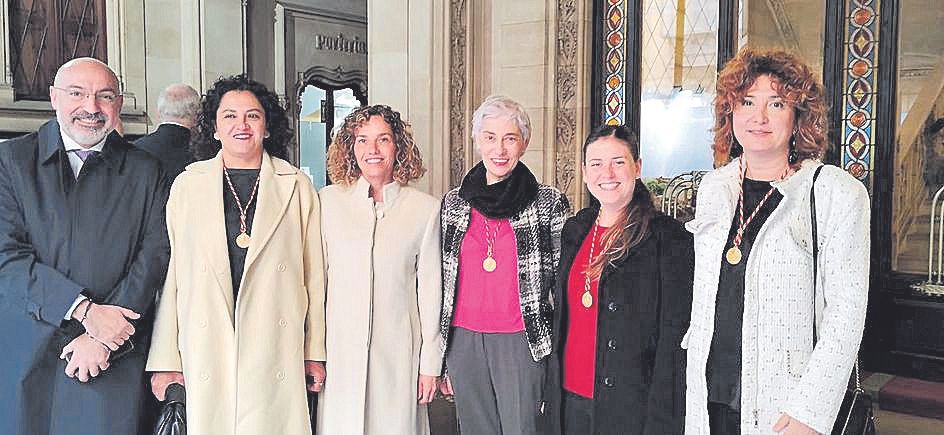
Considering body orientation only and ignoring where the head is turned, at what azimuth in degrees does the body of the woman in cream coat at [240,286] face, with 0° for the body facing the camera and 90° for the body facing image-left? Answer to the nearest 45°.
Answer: approximately 0°

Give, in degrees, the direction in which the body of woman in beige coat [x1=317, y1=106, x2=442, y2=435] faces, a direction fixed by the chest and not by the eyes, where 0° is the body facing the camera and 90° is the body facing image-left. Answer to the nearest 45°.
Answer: approximately 0°

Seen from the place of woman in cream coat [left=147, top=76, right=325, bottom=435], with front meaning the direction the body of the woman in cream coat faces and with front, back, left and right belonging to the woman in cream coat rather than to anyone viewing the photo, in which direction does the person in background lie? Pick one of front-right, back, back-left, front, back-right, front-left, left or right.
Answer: back

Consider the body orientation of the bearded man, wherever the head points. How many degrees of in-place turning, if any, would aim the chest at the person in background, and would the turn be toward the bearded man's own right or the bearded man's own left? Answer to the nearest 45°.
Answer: approximately 180°

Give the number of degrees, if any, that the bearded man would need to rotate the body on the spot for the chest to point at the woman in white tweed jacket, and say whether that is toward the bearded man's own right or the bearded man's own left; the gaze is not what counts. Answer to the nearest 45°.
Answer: approximately 45° to the bearded man's own left

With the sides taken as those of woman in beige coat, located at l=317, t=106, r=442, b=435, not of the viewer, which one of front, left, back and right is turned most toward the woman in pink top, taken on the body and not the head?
left

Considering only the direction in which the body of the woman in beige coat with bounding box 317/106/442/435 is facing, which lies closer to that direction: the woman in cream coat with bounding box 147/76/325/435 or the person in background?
the woman in cream coat

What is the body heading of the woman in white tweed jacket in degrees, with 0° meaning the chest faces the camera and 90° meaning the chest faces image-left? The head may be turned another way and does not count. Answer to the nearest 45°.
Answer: approximately 45°
